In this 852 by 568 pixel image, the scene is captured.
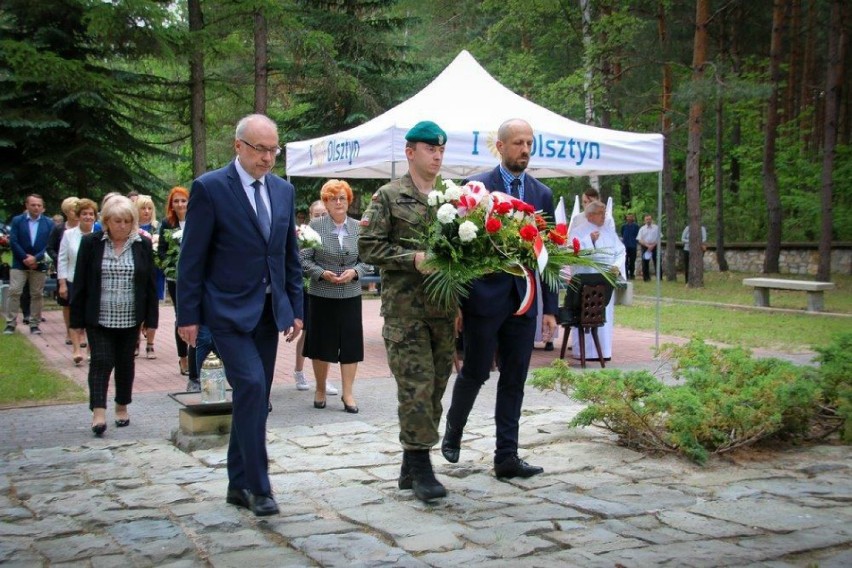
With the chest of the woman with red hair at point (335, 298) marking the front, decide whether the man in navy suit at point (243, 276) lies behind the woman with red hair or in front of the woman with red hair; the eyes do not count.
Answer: in front

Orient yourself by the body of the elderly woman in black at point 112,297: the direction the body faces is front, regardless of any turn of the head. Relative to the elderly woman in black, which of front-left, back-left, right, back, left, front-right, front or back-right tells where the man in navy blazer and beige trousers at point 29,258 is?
back

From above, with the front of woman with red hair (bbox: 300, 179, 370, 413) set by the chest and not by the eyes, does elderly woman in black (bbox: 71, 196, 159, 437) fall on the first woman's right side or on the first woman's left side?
on the first woman's right side

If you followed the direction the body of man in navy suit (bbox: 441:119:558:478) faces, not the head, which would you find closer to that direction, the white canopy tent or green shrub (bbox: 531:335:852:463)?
the green shrub

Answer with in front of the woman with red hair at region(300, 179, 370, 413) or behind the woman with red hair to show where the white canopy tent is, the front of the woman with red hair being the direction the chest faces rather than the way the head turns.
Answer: behind
